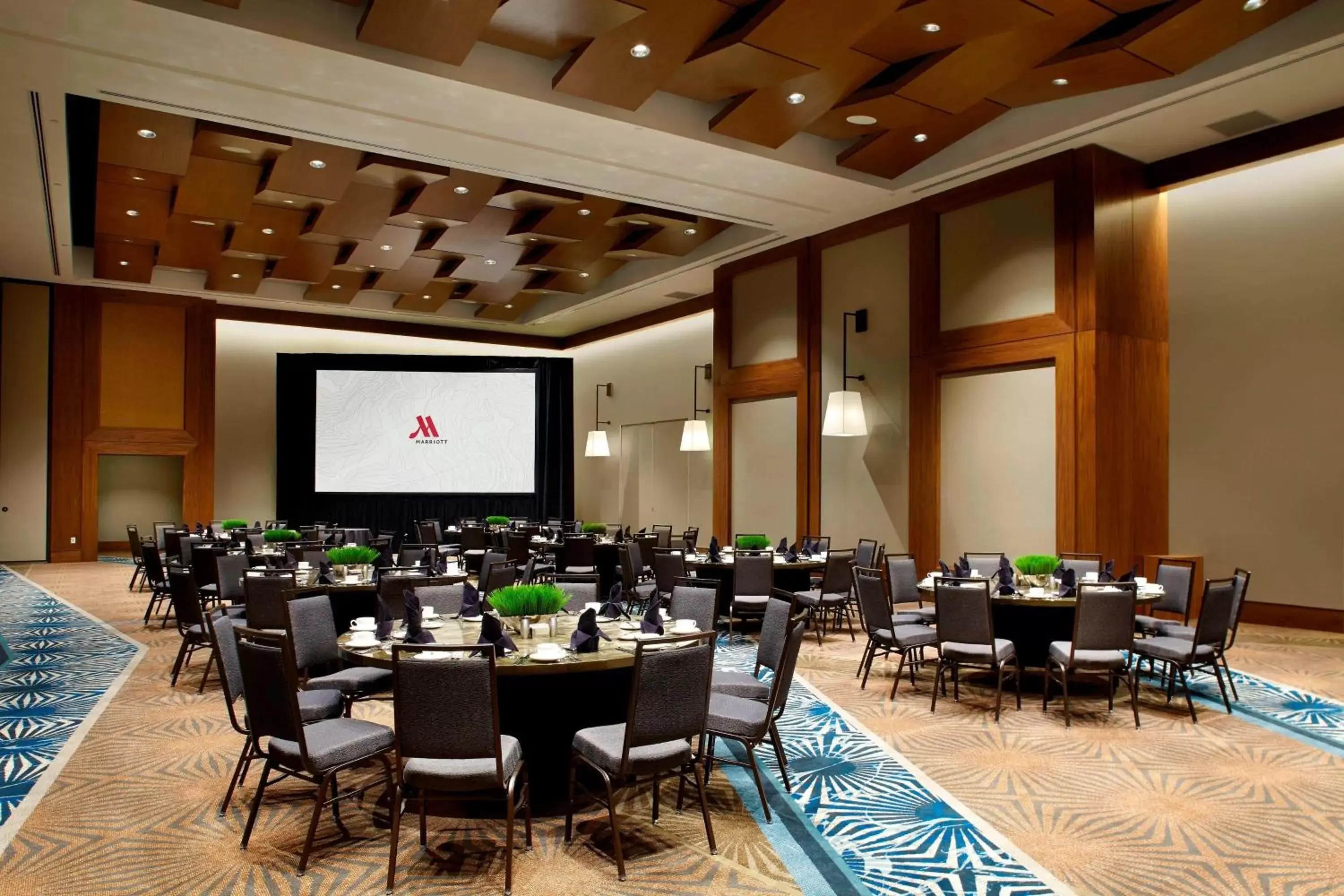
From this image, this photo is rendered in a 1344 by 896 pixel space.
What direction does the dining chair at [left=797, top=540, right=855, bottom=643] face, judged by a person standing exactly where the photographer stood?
facing away from the viewer and to the left of the viewer

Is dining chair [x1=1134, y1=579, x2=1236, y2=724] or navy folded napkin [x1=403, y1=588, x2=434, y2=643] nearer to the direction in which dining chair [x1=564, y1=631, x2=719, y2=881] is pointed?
the navy folded napkin

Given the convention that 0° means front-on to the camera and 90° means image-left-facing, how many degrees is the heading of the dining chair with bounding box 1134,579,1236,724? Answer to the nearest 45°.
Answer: approximately 135°

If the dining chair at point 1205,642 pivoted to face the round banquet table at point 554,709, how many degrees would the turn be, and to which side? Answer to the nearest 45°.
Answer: approximately 90° to its left

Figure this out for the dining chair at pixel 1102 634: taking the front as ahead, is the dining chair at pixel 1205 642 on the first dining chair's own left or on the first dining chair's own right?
on the first dining chair's own right

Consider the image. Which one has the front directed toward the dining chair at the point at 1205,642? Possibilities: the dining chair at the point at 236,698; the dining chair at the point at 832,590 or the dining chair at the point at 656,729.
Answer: the dining chair at the point at 236,698

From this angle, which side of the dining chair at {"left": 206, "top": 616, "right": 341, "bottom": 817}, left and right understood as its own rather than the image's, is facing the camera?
right

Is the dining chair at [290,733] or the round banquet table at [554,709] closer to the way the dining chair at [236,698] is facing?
the round banquet table

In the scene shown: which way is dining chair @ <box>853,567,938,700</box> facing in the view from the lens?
facing away from the viewer and to the right of the viewer

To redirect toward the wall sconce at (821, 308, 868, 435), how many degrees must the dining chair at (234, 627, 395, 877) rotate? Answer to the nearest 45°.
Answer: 0° — it already faces it

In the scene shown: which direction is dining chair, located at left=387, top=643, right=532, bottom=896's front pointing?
away from the camera

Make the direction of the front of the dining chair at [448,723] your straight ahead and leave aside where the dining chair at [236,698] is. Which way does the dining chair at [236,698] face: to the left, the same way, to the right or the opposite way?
to the right
